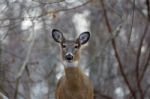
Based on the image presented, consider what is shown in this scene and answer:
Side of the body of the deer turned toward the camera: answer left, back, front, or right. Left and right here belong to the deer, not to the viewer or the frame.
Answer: front
